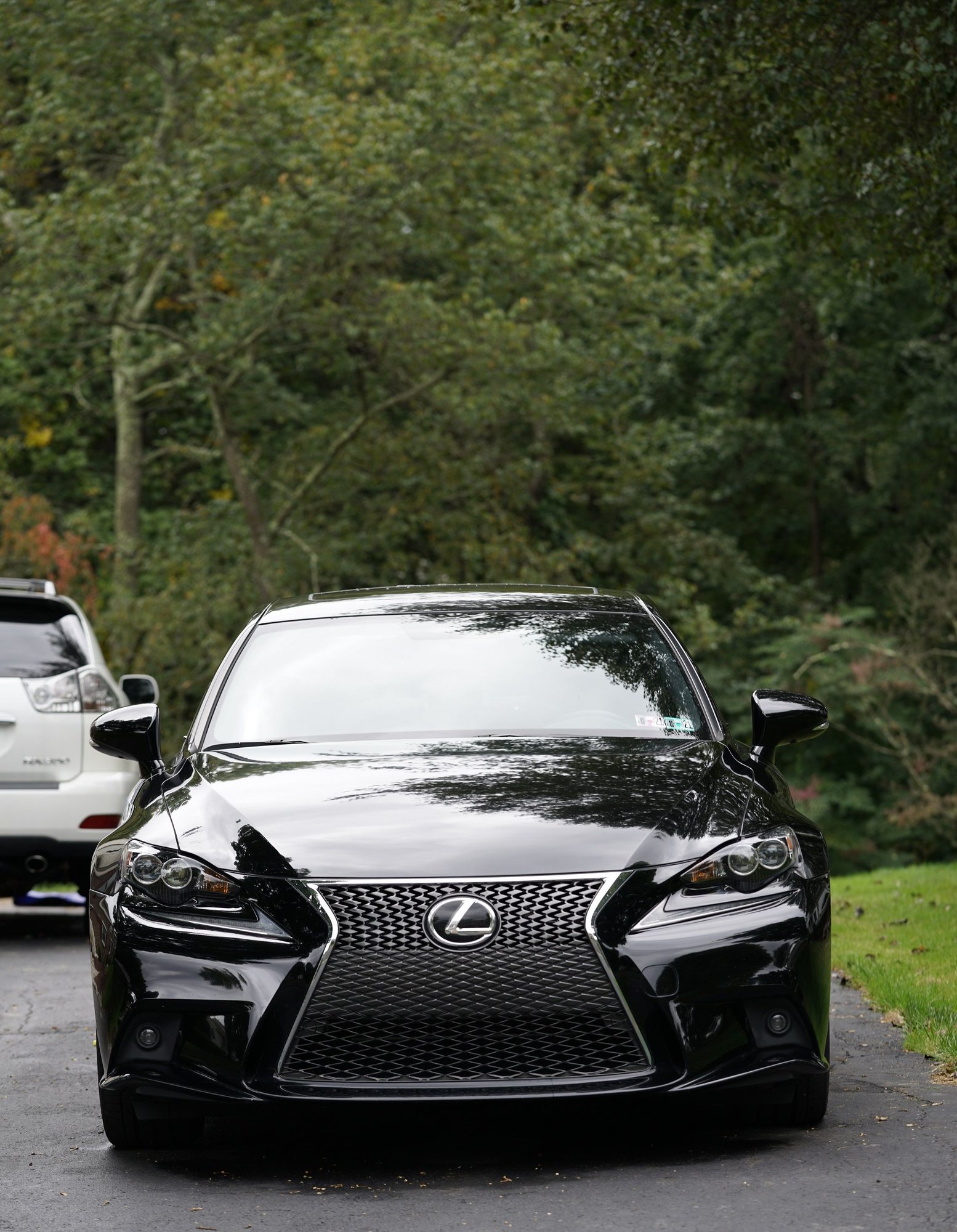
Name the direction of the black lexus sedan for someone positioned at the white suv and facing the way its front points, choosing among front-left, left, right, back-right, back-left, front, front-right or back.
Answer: back

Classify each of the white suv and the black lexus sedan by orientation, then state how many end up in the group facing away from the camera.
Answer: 1

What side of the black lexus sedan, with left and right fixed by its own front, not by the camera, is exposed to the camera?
front

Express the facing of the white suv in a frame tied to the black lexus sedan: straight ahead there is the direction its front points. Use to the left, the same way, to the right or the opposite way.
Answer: the opposite way

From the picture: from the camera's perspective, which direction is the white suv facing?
away from the camera

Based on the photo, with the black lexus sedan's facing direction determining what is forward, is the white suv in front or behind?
behind
